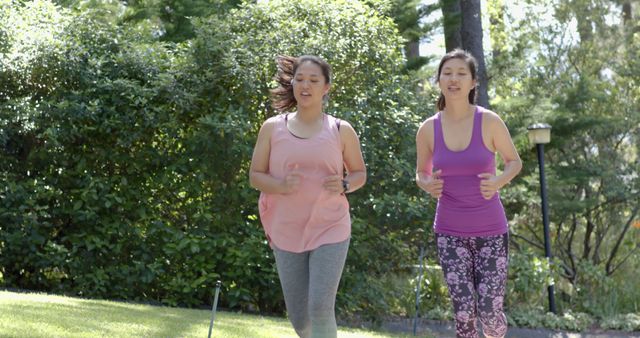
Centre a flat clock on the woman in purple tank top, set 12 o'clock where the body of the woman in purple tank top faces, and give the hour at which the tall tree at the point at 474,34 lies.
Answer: The tall tree is roughly at 6 o'clock from the woman in purple tank top.

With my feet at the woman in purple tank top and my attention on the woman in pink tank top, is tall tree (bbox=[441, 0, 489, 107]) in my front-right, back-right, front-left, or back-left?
back-right

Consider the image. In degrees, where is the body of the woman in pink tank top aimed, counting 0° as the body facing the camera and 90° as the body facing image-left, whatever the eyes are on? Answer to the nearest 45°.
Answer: approximately 0°

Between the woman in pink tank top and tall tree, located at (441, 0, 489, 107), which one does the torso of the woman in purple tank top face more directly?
the woman in pink tank top

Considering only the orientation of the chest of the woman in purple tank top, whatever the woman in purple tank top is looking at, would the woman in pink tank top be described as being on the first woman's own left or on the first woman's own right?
on the first woman's own right

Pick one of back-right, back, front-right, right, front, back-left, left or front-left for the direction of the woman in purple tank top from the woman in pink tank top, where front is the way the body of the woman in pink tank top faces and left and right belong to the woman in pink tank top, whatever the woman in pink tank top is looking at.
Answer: left

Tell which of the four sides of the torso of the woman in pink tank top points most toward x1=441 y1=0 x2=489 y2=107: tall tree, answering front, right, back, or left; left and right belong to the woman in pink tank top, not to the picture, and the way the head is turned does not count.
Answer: back

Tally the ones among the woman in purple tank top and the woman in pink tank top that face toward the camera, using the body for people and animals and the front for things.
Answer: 2
